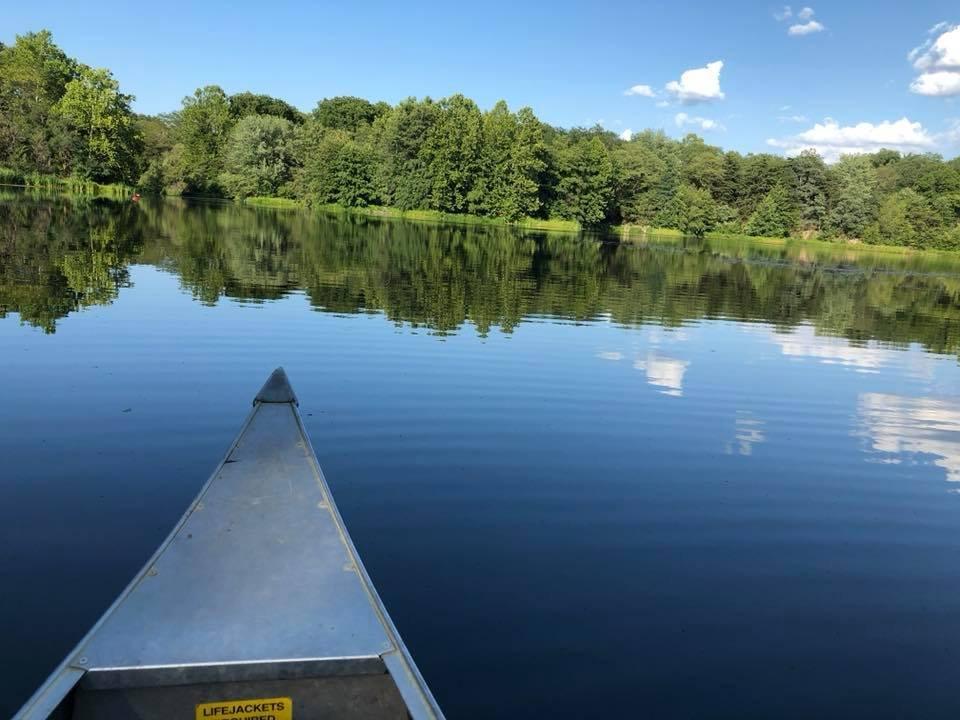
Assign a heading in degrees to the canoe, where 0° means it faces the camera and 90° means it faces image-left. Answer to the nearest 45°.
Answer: approximately 180°
